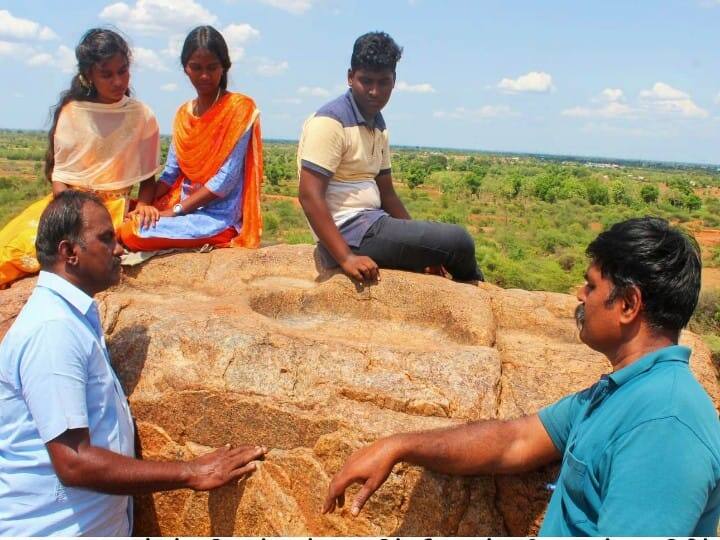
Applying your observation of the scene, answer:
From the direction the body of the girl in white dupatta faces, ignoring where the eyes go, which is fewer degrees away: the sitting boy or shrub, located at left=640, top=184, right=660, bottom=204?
the sitting boy

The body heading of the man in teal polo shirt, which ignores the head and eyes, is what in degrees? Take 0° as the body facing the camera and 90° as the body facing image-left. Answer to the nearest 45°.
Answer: approximately 90°

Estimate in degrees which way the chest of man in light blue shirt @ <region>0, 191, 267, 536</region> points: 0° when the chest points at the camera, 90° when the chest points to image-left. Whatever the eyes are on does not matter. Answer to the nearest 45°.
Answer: approximately 270°

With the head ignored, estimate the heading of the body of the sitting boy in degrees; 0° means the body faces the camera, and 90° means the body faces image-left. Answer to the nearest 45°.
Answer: approximately 315°

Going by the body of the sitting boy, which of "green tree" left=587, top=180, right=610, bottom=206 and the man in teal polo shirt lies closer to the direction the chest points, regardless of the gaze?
the man in teal polo shirt

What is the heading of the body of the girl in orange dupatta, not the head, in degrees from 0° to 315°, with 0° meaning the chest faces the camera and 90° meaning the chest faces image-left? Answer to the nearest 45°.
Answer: approximately 45°

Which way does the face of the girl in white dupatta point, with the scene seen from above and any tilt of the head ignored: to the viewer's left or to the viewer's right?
to the viewer's right

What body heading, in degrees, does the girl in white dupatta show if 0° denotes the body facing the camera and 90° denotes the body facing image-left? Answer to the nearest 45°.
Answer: approximately 0°

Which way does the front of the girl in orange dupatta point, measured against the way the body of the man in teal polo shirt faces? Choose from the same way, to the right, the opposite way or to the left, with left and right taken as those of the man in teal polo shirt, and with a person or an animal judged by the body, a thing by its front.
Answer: to the left

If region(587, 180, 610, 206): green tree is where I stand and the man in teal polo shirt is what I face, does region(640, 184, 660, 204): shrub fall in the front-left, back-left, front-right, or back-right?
back-left
